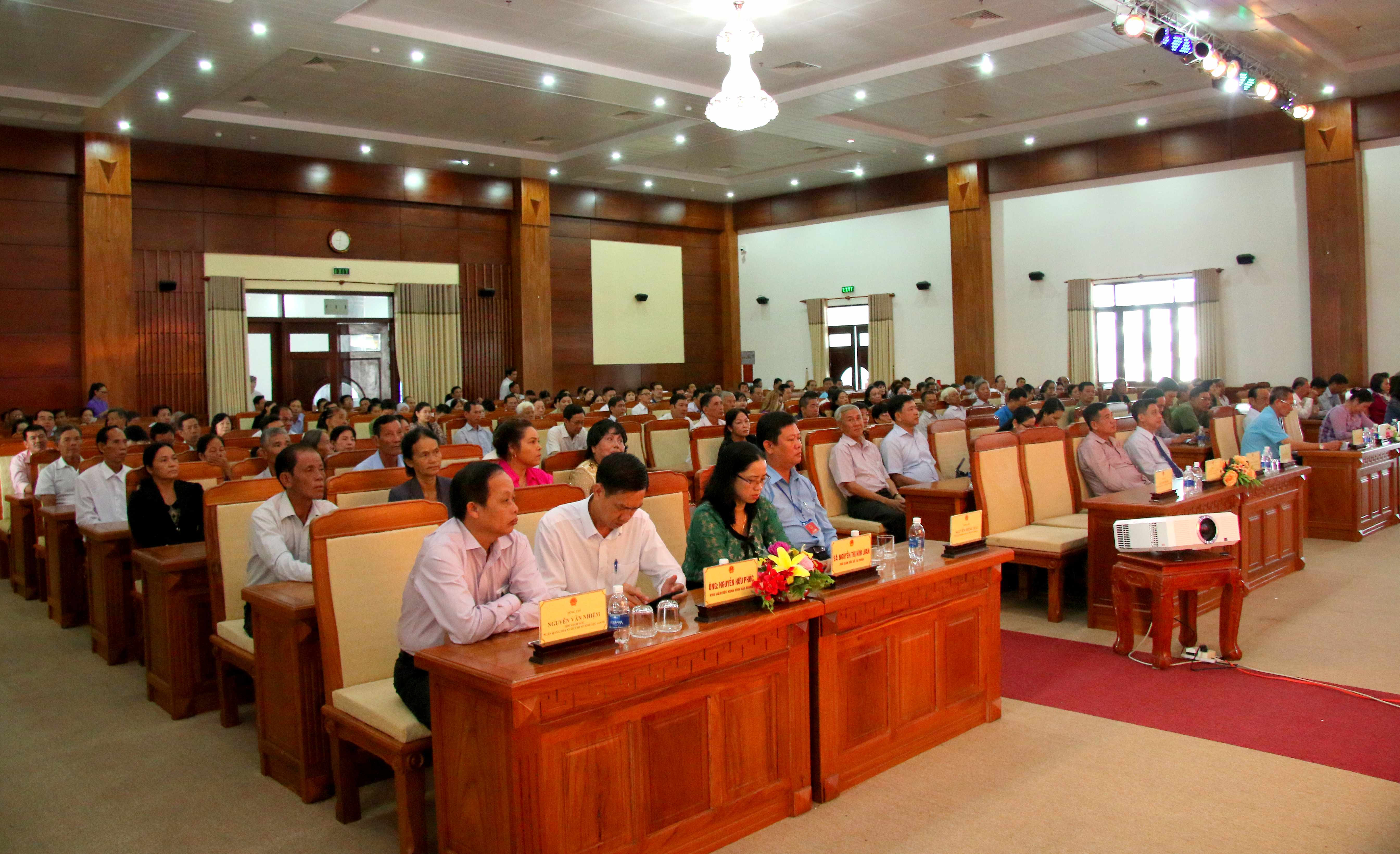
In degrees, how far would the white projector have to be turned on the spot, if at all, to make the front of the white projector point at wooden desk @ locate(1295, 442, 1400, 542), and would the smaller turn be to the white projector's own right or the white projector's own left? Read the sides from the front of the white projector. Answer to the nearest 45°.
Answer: approximately 135° to the white projector's own left

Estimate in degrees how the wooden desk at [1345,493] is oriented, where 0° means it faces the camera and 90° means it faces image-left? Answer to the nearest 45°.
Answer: approximately 315°

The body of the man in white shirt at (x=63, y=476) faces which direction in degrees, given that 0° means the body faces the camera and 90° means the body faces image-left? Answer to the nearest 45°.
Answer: approximately 315°

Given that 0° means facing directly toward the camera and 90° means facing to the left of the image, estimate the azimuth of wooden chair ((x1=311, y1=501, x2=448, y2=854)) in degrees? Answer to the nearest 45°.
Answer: approximately 315°

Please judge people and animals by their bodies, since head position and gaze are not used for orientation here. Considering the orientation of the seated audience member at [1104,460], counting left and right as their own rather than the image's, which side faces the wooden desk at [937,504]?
right

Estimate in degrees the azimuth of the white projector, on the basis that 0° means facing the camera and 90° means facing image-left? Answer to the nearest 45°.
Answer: approximately 315°

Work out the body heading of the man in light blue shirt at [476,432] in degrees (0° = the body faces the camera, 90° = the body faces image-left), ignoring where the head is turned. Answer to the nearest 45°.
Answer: approximately 315°

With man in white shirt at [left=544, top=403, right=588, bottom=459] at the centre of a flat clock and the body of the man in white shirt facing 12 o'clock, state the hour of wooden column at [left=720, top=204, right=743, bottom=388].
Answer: The wooden column is roughly at 8 o'clock from the man in white shirt.

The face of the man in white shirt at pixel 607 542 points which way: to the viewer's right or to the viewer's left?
to the viewer's right
